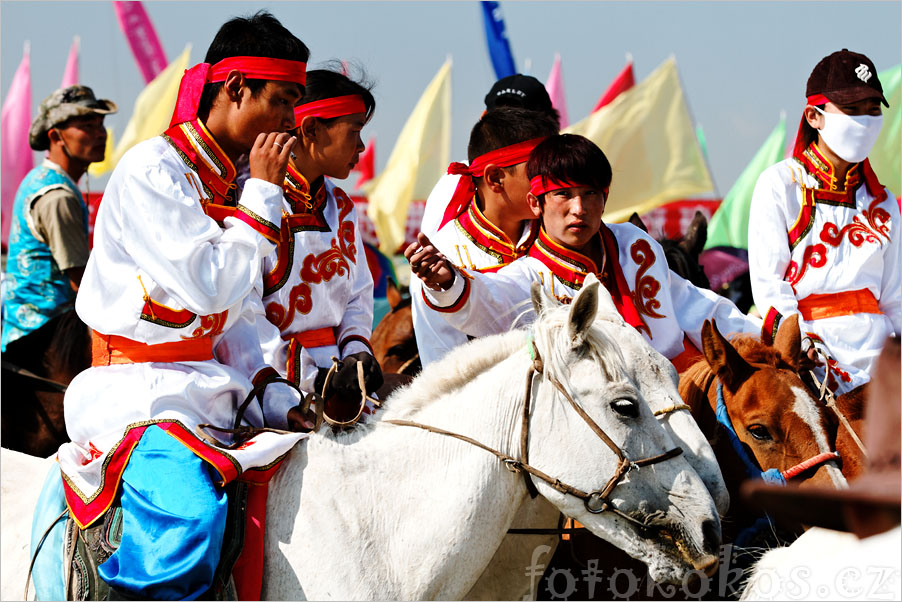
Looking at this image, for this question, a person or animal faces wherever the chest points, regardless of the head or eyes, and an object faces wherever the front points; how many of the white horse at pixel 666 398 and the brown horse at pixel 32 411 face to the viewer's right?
2

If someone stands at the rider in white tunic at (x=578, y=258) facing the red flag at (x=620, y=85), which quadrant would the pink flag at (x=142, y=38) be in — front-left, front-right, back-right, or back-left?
front-left

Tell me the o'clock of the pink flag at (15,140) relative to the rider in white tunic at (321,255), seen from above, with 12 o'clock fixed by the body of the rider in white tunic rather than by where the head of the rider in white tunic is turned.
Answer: The pink flag is roughly at 7 o'clock from the rider in white tunic.

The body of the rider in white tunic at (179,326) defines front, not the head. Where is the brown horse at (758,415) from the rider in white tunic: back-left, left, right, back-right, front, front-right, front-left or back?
front

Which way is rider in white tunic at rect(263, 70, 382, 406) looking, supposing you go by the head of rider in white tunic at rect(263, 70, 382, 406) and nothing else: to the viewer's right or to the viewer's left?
to the viewer's right

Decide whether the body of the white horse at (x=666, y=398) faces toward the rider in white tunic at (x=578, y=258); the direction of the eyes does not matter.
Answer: no

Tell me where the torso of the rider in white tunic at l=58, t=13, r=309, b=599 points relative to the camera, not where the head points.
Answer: to the viewer's right

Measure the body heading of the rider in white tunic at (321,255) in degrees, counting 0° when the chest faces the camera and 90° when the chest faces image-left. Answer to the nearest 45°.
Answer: approximately 315°

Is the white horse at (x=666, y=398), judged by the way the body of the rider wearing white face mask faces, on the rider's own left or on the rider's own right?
on the rider's own right

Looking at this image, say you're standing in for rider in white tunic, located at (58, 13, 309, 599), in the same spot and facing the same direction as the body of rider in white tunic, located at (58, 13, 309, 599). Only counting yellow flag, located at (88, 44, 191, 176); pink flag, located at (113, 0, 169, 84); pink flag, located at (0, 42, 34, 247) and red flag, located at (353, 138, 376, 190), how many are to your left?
4

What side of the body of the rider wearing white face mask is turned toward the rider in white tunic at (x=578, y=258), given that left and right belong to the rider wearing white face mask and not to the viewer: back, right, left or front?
right

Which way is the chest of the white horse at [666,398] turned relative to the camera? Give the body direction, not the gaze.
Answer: to the viewer's right

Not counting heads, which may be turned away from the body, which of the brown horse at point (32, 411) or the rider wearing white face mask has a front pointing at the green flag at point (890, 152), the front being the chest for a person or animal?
the brown horse

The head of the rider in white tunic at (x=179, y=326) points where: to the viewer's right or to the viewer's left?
to the viewer's right

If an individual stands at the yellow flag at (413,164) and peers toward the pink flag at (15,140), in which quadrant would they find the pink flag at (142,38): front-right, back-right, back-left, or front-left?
front-right

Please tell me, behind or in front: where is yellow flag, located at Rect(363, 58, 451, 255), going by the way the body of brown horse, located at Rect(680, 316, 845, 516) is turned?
behind

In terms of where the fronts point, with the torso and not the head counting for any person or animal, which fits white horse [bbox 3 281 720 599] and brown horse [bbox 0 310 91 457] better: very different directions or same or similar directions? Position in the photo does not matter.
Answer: same or similar directions
